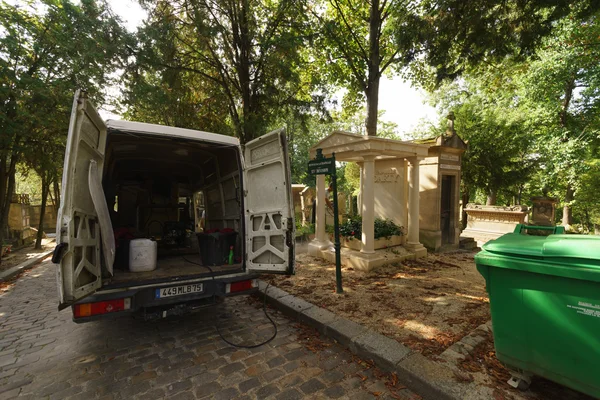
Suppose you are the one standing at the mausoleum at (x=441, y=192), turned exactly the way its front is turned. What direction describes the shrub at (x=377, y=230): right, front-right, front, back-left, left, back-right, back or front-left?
right

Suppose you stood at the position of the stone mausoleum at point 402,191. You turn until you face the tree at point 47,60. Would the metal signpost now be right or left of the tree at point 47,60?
left

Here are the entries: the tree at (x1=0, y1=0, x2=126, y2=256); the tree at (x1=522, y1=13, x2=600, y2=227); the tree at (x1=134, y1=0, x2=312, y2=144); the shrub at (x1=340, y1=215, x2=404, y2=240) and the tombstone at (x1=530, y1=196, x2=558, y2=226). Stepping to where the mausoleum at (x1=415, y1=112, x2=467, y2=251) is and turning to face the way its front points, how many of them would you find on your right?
3
